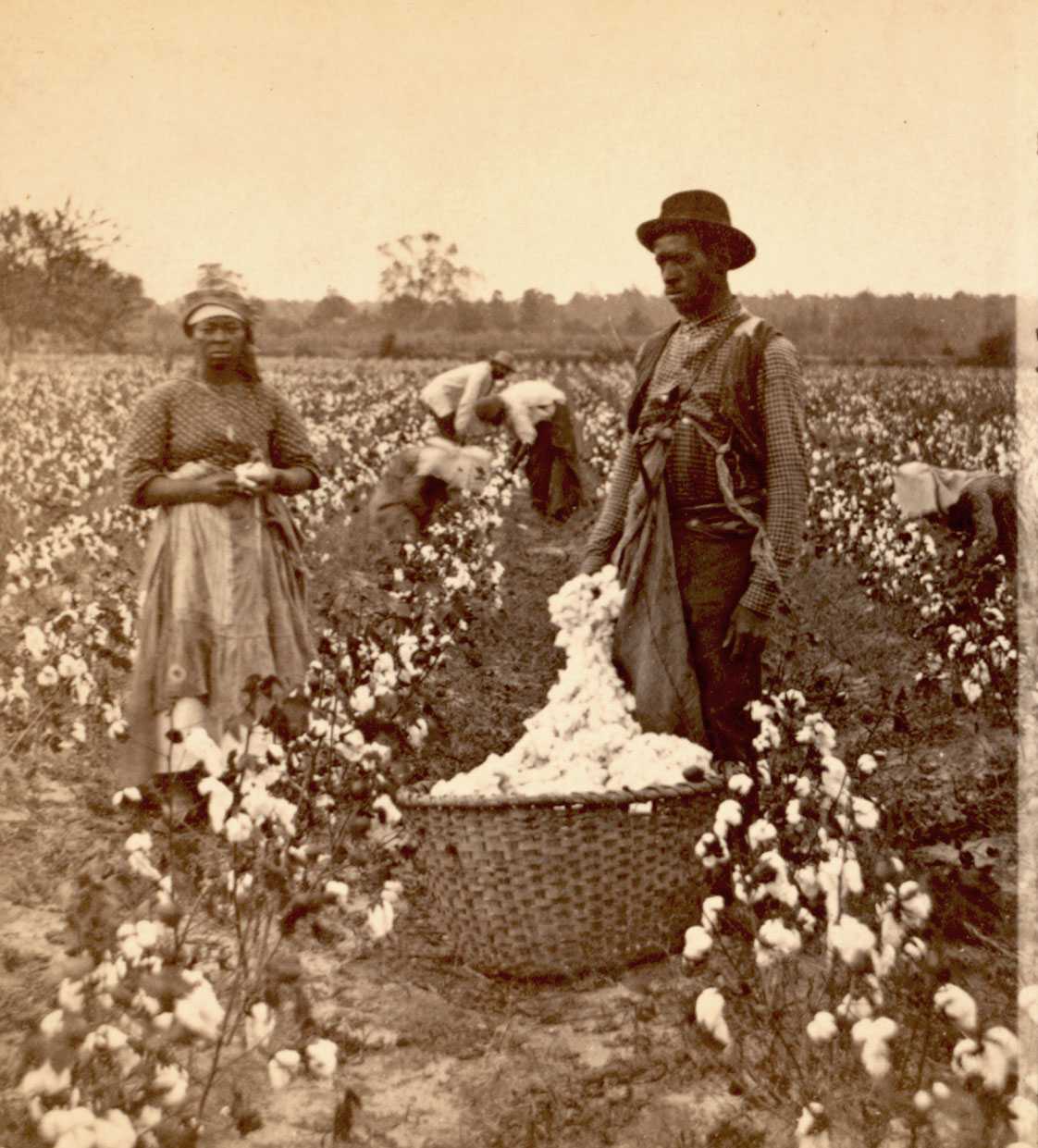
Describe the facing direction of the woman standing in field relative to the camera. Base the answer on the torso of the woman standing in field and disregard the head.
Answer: toward the camera

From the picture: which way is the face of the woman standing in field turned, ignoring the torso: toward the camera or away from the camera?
toward the camera

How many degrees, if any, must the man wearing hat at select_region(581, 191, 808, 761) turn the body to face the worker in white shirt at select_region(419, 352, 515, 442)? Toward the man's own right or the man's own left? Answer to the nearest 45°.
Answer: approximately 135° to the man's own right

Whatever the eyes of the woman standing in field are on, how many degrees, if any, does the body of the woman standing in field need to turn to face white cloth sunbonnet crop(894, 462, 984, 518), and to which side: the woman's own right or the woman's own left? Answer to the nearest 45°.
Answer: approximately 135° to the woman's own left

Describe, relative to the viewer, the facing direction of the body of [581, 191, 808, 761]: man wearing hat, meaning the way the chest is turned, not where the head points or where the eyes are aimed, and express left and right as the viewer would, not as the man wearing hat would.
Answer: facing the viewer and to the left of the viewer

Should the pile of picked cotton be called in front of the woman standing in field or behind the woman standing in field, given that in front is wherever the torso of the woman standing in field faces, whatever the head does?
in front

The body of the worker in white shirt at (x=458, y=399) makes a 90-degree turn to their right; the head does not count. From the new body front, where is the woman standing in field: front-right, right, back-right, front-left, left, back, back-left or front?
front

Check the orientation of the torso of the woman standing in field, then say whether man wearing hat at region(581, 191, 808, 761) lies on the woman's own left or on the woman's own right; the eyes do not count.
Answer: on the woman's own left

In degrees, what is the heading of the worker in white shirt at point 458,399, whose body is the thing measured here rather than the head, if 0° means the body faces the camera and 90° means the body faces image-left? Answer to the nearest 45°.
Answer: approximately 270°

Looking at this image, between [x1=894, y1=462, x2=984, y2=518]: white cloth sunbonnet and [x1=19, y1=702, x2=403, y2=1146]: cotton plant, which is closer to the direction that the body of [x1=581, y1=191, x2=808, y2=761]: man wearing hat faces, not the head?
the cotton plant

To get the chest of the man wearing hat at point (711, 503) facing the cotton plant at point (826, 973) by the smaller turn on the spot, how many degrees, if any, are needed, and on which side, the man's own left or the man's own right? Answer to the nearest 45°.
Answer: approximately 45° to the man's own left

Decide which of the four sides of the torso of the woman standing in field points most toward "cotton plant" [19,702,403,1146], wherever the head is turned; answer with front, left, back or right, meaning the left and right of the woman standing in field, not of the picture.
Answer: front
